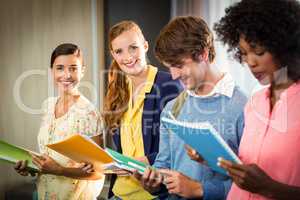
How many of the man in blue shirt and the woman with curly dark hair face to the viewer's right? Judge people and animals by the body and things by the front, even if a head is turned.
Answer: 0

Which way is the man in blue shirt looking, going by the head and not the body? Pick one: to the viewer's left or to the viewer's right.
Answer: to the viewer's left

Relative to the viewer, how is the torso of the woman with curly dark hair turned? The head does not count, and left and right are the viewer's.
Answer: facing the viewer and to the left of the viewer
